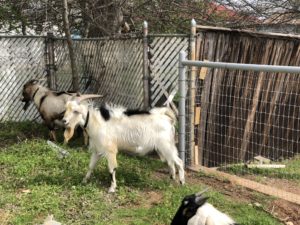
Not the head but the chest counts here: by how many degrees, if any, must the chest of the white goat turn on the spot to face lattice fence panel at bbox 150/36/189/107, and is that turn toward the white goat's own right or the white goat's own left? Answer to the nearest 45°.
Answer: approximately 135° to the white goat's own right

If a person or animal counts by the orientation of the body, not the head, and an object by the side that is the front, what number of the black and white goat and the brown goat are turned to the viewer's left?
2

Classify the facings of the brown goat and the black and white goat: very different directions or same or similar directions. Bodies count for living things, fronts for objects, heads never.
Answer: same or similar directions

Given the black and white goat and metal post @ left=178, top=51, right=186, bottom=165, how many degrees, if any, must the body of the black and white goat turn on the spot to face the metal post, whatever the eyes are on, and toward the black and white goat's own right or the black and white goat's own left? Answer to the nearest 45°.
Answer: approximately 90° to the black and white goat's own right

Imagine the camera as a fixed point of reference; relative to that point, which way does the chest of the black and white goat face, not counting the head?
to the viewer's left

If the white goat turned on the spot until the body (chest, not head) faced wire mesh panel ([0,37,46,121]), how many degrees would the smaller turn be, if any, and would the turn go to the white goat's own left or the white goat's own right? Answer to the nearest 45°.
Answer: approximately 45° to the white goat's own right

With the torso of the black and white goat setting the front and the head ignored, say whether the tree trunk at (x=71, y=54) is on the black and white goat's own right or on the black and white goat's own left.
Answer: on the black and white goat's own right

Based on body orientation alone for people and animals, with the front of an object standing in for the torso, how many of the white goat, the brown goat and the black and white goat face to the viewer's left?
3

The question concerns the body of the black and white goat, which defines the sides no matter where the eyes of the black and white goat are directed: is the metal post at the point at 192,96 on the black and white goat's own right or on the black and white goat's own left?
on the black and white goat's own right

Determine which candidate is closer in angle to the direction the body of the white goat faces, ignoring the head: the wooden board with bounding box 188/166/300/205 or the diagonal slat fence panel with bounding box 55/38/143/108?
the diagonal slat fence panel

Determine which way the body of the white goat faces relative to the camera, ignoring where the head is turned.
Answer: to the viewer's left

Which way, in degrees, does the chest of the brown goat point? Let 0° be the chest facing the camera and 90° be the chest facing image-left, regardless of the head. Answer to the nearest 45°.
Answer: approximately 90°

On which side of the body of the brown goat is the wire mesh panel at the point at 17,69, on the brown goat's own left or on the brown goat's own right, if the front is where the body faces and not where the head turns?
on the brown goat's own right

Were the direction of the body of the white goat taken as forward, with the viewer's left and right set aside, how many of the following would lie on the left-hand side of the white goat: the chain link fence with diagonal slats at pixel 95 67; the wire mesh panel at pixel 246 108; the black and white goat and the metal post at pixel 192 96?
1
